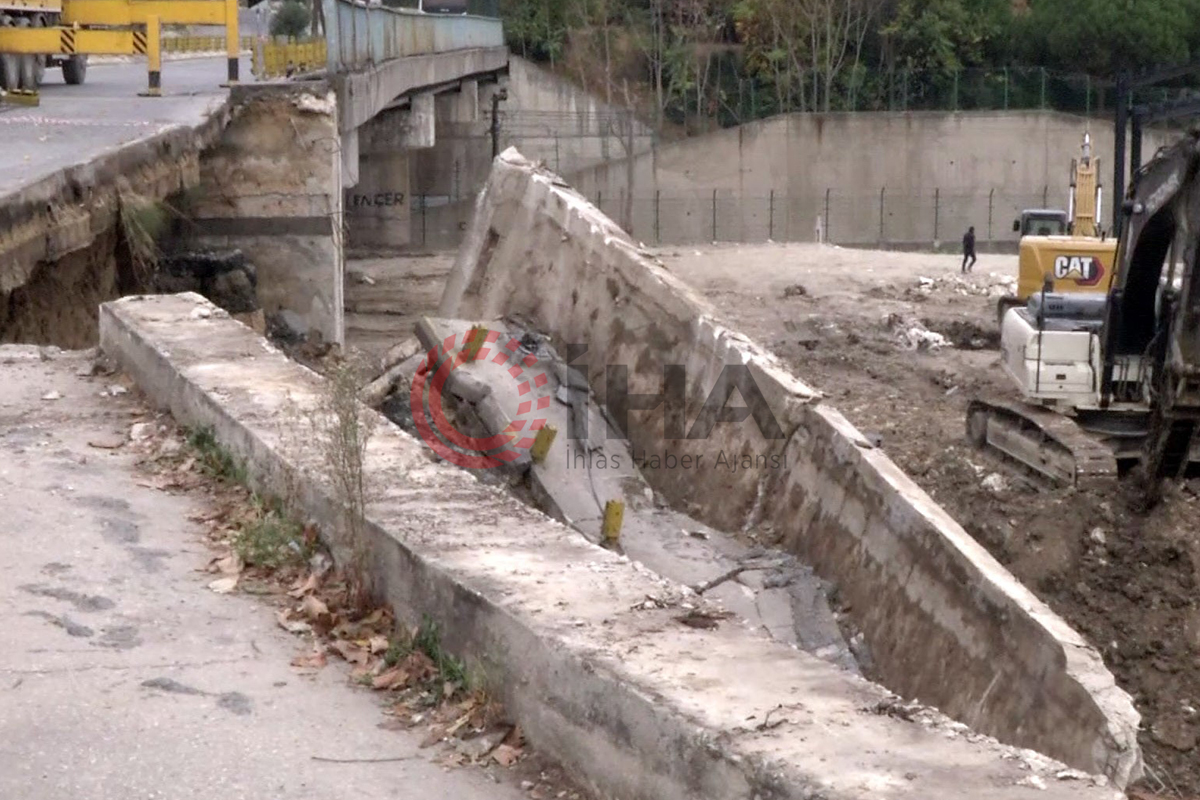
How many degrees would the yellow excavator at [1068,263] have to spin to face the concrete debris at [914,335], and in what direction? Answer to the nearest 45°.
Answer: approximately 135° to its left

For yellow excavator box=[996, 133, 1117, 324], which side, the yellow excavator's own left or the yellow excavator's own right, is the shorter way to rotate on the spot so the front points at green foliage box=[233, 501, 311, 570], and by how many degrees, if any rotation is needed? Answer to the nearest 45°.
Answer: approximately 180°

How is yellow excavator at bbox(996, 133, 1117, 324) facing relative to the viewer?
away from the camera

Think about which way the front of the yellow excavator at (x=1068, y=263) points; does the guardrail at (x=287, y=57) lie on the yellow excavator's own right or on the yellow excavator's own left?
on the yellow excavator's own left

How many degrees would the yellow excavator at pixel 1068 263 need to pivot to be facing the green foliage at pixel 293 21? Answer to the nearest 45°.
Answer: approximately 90° to its left

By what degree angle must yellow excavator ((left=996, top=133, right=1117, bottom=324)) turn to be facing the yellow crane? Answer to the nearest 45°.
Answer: approximately 90° to its left

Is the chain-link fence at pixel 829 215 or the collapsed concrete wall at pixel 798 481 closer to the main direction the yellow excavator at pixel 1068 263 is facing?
the chain-link fence

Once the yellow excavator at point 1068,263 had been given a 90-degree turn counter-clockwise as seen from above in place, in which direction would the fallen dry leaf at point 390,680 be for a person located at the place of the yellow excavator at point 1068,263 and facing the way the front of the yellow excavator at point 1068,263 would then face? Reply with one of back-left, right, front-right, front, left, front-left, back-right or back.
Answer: left

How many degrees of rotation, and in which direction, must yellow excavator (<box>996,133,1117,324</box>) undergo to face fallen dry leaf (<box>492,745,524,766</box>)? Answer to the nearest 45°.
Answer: approximately 180°

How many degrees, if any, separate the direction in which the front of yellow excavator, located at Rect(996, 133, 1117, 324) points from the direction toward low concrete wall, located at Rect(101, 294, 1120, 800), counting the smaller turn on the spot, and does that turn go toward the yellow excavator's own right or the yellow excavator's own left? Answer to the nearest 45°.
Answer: approximately 180°

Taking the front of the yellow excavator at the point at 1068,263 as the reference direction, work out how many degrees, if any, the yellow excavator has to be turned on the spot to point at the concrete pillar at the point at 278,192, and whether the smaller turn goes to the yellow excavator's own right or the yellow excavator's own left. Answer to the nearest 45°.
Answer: approximately 135° to the yellow excavator's own left

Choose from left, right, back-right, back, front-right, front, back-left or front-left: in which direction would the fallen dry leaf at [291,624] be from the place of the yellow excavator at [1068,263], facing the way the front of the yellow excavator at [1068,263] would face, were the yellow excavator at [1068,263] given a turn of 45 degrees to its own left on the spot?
back-left

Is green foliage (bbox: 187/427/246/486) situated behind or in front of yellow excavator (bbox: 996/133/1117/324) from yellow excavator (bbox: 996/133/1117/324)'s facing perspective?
behind
